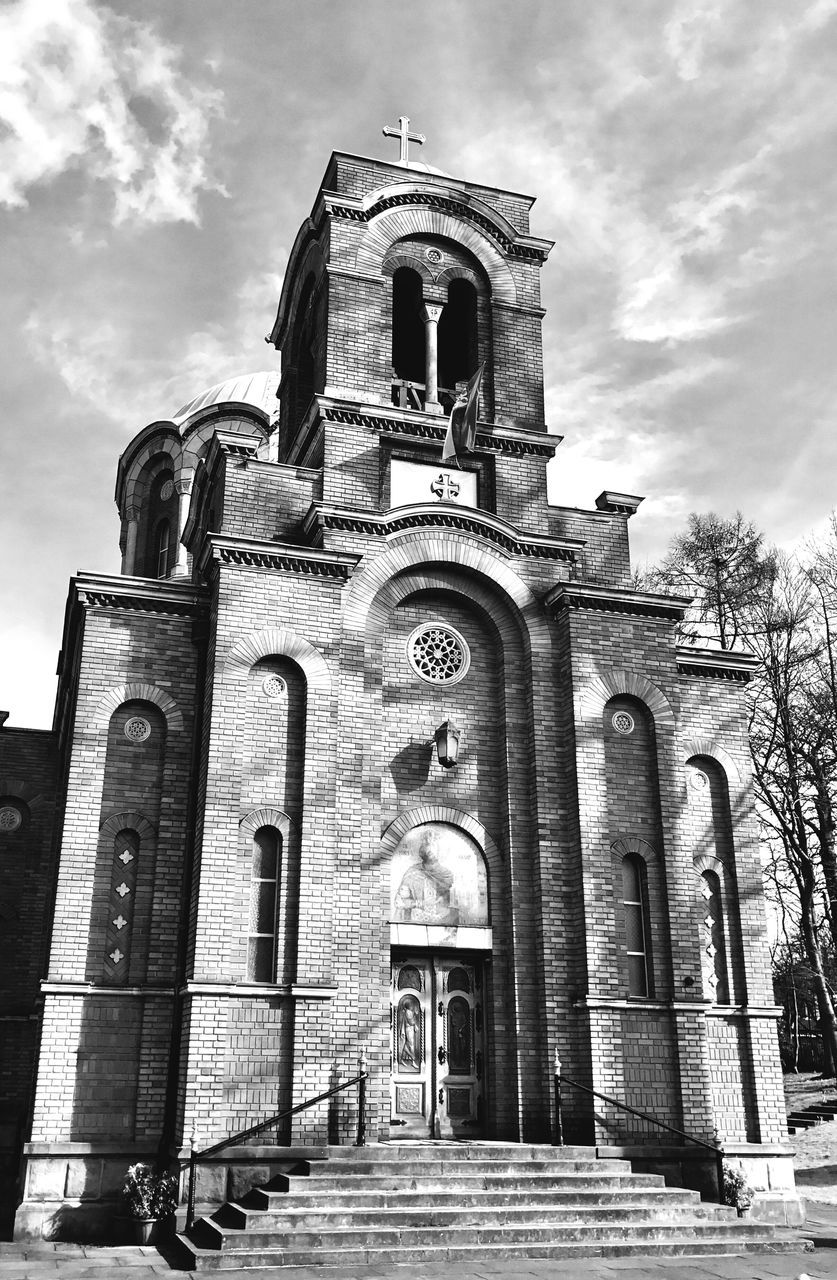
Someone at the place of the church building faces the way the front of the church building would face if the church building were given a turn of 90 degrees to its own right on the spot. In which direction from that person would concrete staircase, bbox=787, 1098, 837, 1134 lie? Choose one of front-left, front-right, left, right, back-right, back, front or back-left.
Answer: back-right

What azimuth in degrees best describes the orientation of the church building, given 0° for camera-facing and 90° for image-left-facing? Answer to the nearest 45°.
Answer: approximately 0°

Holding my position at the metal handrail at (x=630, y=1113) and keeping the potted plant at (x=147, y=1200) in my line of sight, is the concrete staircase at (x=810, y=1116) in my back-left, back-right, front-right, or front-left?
back-right
